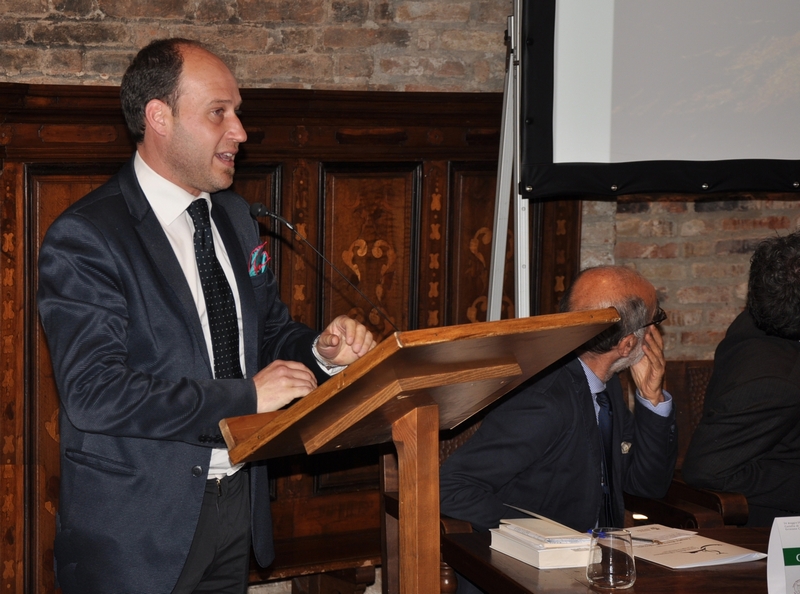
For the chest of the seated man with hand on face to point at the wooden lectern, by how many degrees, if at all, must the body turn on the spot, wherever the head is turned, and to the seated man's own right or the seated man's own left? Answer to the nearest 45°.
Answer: approximately 45° to the seated man's own right

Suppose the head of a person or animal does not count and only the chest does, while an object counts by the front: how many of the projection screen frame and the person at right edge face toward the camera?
1

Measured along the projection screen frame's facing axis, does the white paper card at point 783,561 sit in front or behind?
in front

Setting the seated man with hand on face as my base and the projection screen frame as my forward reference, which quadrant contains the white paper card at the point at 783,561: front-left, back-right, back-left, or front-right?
back-right
